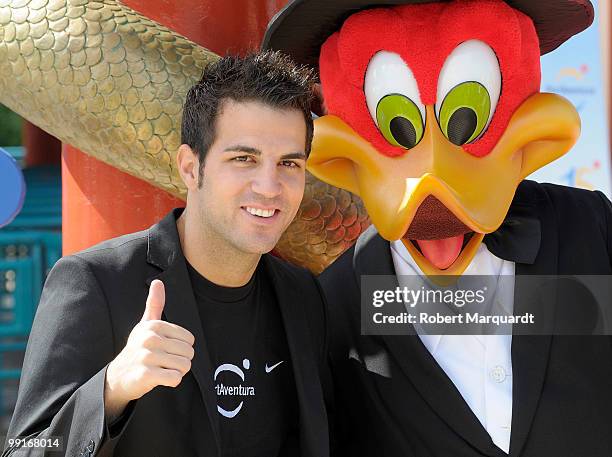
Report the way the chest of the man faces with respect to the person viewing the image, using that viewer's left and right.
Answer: facing the viewer and to the right of the viewer

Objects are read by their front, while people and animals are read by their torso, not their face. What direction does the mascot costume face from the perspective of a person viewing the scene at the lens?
facing the viewer

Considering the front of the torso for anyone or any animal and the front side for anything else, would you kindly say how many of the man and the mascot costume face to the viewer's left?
0

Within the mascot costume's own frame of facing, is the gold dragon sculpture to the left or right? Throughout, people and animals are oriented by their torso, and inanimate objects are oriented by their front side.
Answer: on its right
